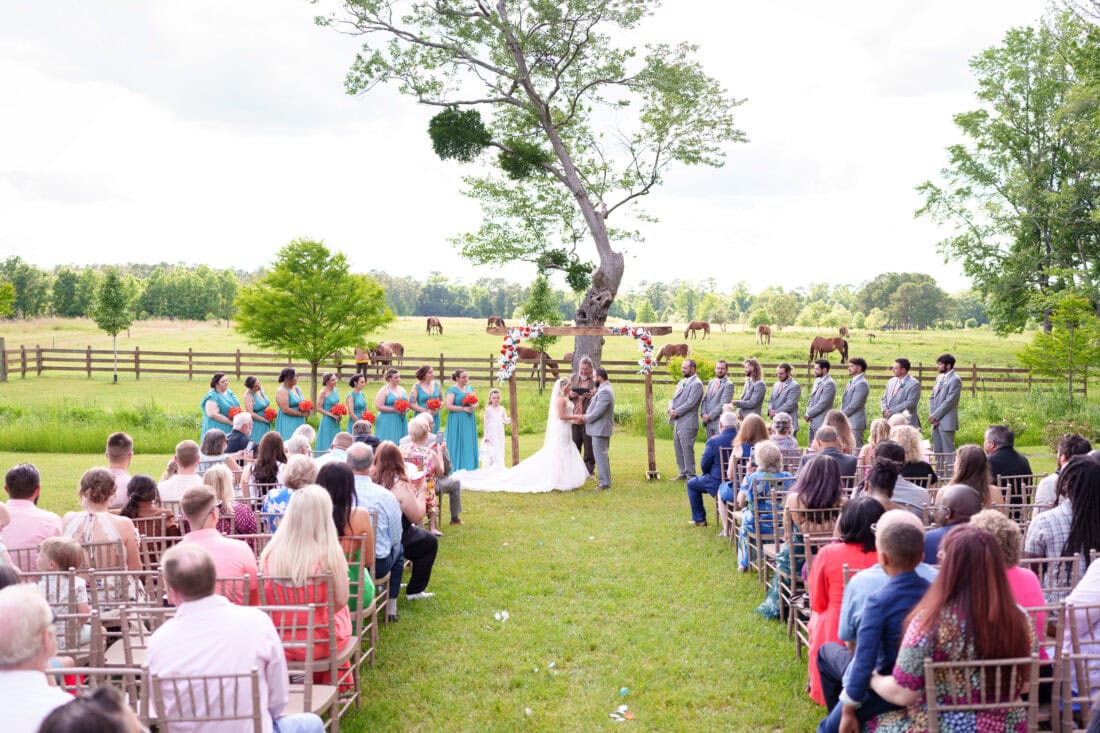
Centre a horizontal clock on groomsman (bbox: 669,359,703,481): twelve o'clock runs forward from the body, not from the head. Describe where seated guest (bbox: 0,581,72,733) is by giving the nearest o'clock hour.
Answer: The seated guest is roughly at 11 o'clock from the groomsman.

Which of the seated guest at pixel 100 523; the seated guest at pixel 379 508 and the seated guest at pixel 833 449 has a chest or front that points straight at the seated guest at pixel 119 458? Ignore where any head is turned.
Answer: the seated guest at pixel 100 523

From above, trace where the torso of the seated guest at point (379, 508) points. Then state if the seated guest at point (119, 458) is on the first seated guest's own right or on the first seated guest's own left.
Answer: on the first seated guest's own left

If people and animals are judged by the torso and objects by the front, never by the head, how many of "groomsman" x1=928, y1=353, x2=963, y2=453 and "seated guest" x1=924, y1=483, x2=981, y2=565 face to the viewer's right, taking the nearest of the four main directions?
0

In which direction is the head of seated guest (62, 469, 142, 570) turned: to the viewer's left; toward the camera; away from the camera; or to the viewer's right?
away from the camera

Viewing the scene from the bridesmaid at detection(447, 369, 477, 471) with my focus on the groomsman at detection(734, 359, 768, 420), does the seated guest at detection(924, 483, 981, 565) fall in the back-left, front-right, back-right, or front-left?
front-right

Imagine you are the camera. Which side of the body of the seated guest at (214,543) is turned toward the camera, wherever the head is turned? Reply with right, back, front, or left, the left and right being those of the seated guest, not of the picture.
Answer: back

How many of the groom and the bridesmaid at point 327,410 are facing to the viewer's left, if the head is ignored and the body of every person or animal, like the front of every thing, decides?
1

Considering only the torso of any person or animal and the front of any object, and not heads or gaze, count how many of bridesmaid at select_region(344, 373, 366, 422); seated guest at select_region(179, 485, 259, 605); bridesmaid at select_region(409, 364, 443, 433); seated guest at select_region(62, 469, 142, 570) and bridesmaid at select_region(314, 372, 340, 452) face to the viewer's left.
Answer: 0

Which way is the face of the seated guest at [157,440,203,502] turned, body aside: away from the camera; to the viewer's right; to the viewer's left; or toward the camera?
away from the camera

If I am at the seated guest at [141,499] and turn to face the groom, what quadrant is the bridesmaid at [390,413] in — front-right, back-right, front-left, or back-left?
front-left

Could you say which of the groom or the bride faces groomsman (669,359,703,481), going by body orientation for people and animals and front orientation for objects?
the bride

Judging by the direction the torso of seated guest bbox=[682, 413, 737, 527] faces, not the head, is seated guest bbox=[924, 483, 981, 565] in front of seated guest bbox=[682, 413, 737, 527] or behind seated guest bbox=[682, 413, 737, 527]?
behind

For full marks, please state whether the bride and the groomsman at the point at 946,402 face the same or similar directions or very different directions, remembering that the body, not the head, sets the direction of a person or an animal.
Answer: very different directions

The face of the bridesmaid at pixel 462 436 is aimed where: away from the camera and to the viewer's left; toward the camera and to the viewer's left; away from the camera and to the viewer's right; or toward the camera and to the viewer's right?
toward the camera and to the viewer's right

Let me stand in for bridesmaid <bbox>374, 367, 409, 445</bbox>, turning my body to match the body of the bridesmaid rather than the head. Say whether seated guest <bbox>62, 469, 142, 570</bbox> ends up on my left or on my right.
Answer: on my right
